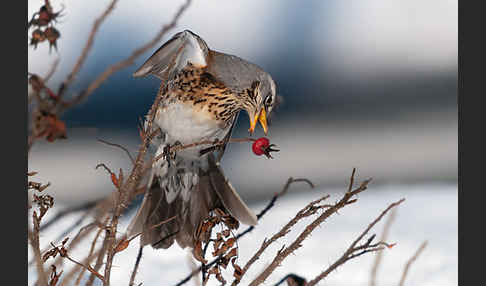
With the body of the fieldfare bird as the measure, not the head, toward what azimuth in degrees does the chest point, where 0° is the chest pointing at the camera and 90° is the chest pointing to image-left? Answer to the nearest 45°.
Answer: approximately 315°
